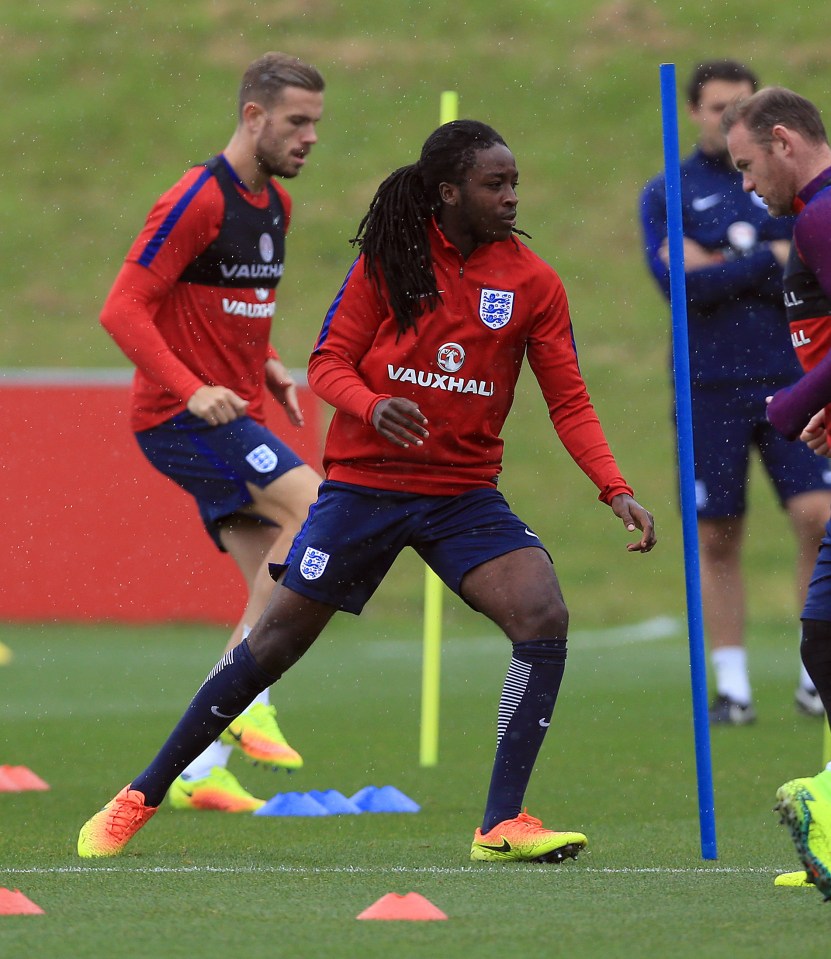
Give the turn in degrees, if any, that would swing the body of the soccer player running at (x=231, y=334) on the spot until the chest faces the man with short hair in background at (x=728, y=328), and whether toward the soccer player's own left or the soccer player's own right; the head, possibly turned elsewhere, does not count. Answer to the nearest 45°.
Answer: approximately 90° to the soccer player's own left

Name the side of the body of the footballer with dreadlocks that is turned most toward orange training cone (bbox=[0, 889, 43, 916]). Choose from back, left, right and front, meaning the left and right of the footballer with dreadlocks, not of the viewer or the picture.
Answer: right

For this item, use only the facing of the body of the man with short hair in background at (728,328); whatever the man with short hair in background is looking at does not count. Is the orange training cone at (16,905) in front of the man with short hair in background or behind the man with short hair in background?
in front

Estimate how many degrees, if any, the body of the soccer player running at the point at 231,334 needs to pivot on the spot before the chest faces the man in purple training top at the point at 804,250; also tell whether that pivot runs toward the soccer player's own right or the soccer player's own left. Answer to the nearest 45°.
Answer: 0° — they already face them

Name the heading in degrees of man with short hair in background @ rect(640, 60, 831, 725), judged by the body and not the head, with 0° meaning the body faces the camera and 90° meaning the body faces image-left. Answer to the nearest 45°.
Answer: approximately 0°

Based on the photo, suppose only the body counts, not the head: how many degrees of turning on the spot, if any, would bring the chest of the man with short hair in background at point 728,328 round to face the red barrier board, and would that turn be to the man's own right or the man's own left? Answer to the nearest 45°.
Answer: approximately 135° to the man's own right

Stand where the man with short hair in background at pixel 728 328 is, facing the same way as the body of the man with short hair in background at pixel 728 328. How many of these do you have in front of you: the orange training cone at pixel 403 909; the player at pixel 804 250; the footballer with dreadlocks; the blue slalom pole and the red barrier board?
4

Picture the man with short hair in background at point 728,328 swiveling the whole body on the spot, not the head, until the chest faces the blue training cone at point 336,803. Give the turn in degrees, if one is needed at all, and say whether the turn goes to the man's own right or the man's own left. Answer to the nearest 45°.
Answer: approximately 45° to the man's own right
